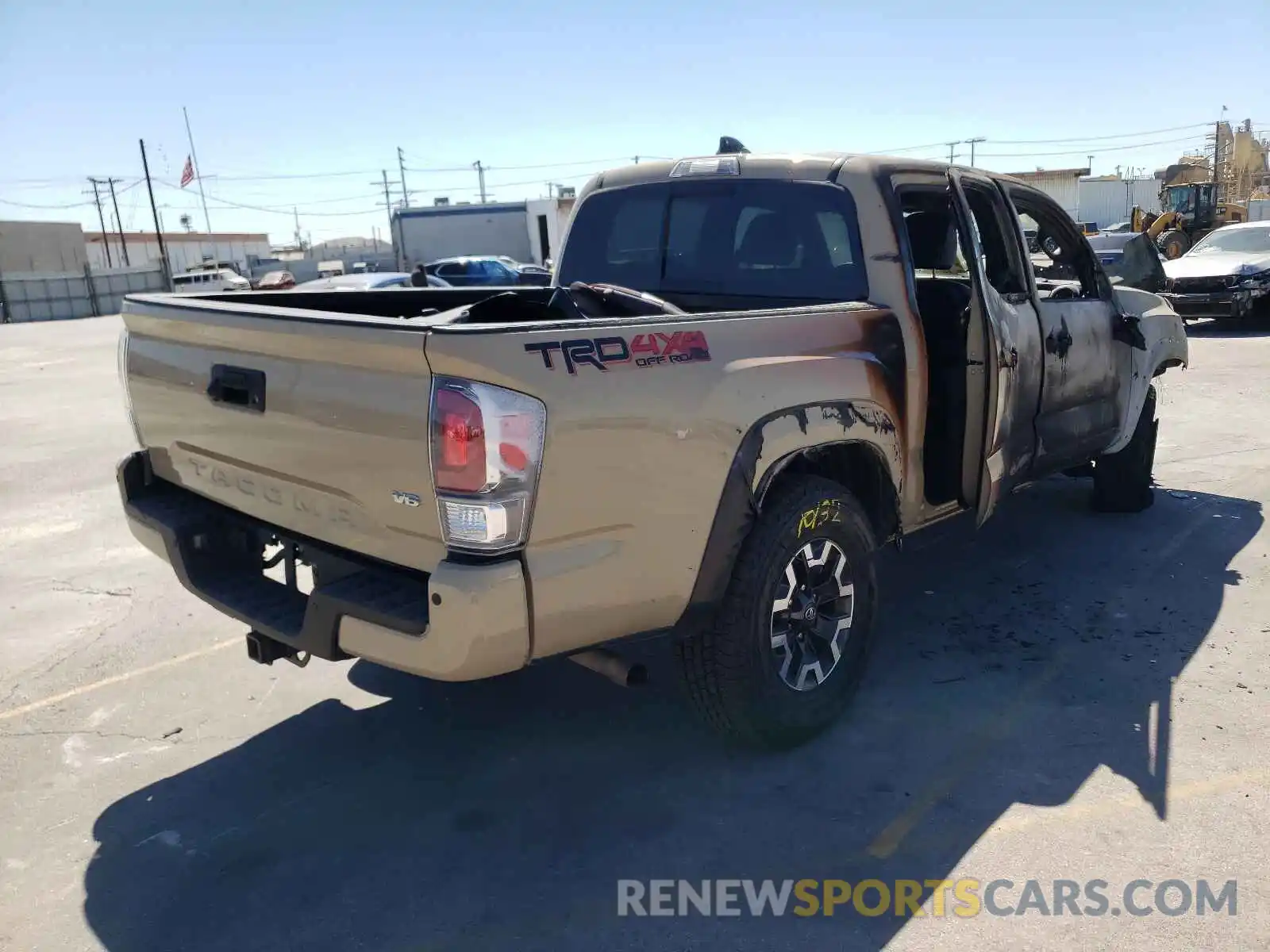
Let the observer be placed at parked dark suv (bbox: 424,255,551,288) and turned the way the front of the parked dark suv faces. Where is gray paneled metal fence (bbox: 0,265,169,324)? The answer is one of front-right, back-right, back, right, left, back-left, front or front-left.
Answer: back-left

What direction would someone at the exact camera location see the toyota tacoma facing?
facing away from the viewer and to the right of the viewer

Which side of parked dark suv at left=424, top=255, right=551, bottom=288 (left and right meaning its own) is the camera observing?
right

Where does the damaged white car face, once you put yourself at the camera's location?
facing the viewer and to the left of the viewer

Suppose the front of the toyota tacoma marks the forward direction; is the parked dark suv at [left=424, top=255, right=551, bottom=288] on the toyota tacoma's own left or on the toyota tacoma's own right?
on the toyota tacoma's own left

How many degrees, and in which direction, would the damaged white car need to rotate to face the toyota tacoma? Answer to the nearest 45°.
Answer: approximately 45° to its left

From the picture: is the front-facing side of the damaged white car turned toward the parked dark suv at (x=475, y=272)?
no

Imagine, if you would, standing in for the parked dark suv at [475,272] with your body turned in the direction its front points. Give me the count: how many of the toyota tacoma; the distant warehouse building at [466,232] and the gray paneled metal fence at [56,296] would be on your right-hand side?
1

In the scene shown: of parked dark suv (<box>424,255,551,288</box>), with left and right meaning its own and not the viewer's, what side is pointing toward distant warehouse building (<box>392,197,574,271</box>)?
left

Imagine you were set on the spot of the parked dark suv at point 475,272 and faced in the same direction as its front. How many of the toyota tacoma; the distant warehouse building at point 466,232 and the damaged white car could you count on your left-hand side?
1

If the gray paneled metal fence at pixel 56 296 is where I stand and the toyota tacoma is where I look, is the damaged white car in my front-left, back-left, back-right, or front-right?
front-left

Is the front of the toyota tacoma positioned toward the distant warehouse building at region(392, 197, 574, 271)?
no

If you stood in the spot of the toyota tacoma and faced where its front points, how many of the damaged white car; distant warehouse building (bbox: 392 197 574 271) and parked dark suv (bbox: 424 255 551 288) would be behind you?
0

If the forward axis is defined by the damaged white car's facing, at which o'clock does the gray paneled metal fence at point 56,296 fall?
The gray paneled metal fence is roughly at 2 o'clock from the damaged white car.

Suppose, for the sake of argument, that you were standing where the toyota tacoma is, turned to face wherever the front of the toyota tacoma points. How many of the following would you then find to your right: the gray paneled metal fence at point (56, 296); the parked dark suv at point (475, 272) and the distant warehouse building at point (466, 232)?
0
